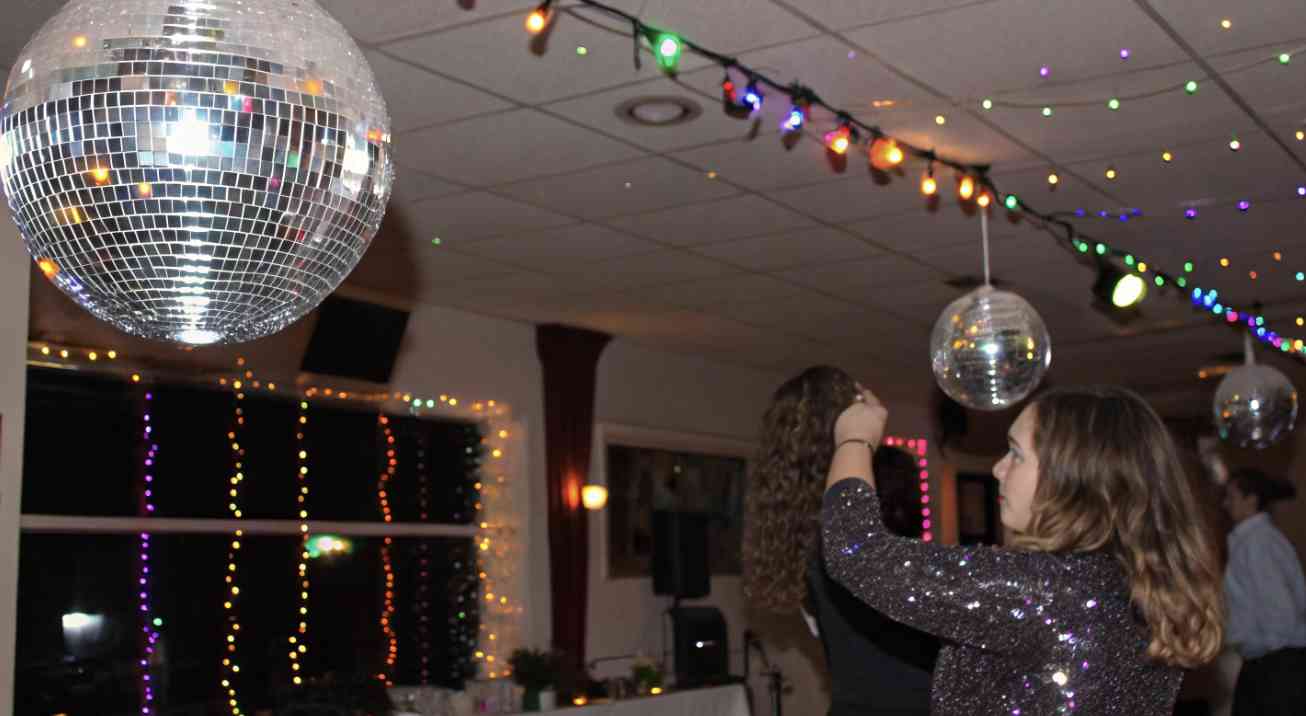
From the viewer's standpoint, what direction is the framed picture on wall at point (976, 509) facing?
toward the camera

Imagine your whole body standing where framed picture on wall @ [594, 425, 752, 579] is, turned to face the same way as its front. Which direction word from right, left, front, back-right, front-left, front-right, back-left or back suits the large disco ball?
front-right

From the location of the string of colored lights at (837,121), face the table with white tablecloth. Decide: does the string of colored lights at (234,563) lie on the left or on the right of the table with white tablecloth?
left

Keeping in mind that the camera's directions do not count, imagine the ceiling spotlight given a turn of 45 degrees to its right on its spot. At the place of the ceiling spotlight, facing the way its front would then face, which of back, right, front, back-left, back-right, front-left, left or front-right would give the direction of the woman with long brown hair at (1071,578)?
front

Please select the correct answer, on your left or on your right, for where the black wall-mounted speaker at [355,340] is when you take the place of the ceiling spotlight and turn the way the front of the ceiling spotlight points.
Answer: on your right

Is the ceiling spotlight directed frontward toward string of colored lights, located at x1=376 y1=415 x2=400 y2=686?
no

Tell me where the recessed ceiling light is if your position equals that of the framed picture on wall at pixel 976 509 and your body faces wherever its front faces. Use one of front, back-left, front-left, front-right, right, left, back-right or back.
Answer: front

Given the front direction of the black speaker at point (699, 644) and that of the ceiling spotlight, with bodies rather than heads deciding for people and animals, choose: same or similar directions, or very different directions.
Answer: same or similar directions

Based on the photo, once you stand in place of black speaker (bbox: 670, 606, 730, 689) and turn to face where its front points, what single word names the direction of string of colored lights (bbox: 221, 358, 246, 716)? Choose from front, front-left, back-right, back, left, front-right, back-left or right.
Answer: right

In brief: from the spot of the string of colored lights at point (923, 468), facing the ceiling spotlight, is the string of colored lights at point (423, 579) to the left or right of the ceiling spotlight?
right

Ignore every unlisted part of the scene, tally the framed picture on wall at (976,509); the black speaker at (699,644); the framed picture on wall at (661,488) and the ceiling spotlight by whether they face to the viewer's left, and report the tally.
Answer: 0

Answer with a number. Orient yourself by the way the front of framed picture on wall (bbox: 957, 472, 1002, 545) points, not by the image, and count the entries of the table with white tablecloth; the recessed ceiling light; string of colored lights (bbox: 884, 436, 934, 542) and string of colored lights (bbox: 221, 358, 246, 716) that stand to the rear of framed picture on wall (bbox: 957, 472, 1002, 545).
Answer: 0

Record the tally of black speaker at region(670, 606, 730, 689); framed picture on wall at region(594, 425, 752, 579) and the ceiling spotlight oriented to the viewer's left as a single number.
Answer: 0

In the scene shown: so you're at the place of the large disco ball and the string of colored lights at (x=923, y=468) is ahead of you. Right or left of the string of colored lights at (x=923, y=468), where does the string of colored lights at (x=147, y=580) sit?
left

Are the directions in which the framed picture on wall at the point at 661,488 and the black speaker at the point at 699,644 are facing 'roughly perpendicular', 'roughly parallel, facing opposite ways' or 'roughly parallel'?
roughly parallel

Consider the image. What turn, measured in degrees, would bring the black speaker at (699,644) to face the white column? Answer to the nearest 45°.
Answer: approximately 90° to its right

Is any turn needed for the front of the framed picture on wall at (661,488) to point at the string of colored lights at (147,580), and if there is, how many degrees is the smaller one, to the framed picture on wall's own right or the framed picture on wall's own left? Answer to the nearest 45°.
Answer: approximately 90° to the framed picture on wall's own right

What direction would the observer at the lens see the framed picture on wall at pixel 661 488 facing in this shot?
facing the viewer and to the right of the viewer

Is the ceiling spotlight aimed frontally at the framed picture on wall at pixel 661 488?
no

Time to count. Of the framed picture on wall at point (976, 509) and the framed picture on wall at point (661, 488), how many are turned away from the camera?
0

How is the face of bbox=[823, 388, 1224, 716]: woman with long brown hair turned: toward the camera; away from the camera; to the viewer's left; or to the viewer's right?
to the viewer's left

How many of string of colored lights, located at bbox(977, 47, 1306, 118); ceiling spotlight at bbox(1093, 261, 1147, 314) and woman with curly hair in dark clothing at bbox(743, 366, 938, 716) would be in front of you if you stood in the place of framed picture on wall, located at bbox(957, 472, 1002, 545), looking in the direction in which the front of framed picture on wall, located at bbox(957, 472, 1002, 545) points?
3
